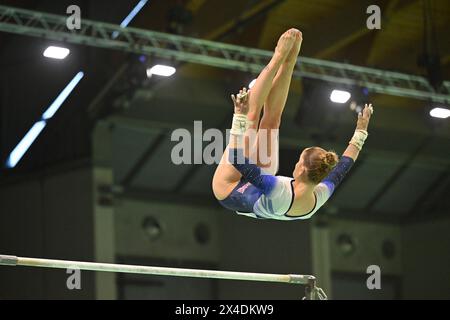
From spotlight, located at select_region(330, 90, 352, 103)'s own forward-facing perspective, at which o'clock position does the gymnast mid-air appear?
The gymnast mid-air is roughly at 12 o'clock from the spotlight.

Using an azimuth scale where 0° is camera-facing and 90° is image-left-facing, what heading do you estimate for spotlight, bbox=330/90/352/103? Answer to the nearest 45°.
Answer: approximately 0°

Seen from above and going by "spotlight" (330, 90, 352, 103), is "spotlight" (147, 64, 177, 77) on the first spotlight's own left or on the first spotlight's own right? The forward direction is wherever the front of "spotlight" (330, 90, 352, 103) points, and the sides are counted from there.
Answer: on the first spotlight's own right

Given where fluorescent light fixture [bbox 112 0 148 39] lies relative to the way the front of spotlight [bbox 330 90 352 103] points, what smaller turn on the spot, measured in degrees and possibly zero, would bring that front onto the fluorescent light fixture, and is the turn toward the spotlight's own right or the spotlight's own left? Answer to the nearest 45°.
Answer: approximately 90° to the spotlight's own right

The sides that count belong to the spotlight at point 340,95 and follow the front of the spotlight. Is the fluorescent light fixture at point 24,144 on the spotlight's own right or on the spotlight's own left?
on the spotlight's own right

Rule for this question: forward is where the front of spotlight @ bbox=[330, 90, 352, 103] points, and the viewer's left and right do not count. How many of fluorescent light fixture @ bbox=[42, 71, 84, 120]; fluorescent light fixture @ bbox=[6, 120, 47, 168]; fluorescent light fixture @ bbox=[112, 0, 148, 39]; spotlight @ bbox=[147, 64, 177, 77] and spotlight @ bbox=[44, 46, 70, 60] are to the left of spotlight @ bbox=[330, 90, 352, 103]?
0
